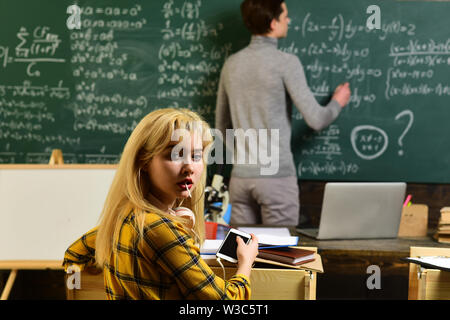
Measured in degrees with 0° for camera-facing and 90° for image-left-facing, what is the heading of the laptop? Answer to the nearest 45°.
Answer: approximately 135°

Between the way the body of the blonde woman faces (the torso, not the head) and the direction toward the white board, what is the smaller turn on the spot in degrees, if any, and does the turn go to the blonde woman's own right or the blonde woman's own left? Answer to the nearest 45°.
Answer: approximately 45° to the blonde woman's own left

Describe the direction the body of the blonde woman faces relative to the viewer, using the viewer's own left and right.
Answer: facing away from the viewer and to the right of the viewer

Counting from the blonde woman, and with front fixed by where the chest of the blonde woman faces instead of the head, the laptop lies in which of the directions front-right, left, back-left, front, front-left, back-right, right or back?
front

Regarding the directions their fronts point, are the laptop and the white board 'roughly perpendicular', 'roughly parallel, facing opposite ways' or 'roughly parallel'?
roughly parallel, facing opposite ways

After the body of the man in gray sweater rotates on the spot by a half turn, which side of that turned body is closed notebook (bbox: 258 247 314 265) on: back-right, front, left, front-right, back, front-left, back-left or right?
front-left

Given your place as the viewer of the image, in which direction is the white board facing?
facing the viewer

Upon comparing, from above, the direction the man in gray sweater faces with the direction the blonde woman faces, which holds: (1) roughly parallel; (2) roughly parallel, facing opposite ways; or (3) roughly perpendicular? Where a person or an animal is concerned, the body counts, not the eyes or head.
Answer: roughly parallel

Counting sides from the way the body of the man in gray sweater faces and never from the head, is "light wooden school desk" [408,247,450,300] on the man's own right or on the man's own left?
on the man's own right

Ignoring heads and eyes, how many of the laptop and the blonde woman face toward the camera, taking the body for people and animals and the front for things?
0

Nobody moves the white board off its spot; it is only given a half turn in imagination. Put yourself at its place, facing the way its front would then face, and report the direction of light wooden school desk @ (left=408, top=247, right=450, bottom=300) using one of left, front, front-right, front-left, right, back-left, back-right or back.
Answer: back-right

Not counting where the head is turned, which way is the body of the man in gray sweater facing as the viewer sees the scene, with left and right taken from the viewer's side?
facing away from the viewer and to the right of the viewer
